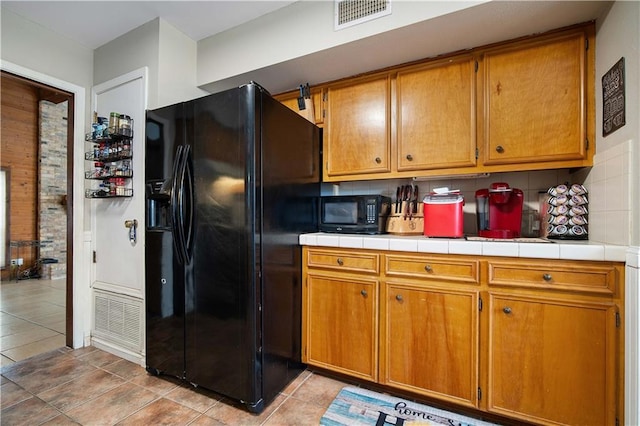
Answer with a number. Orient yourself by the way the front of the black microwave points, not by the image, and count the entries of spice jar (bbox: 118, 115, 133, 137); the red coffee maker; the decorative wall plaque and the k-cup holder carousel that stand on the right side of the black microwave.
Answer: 1

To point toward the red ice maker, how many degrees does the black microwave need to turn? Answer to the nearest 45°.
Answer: approximately 45° to its left

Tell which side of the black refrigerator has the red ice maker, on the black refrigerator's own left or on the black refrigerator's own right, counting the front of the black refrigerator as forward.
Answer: on the black refrigerator's own left

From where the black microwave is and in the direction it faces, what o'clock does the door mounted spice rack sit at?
The door mounted spice rack is roughly at 3 o'clock from the black microwave.

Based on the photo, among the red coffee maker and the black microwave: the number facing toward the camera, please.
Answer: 2

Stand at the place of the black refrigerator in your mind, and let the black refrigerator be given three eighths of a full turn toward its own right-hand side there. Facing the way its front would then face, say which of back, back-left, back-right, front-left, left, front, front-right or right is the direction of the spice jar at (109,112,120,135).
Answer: front-left

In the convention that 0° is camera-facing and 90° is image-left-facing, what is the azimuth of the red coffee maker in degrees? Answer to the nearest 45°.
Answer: approximately 0°

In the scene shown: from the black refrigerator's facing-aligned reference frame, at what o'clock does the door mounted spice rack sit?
The door mounted spice rack is roughly at 3 o'clock from the black refrigerator.

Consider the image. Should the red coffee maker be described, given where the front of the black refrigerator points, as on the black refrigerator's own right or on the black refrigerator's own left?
on the black refrigerator's own left

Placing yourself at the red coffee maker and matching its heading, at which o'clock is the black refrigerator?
The black refrigerator is roughly at 2 o'clock from the red coffee maker.

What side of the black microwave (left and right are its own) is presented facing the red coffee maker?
left

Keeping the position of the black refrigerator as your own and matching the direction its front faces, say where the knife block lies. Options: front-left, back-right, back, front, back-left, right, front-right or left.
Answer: back-left
